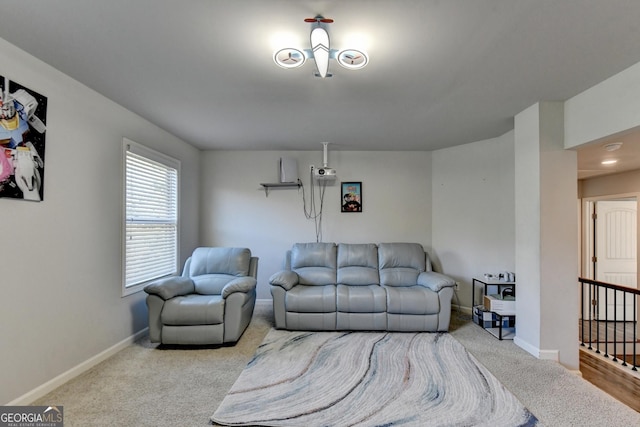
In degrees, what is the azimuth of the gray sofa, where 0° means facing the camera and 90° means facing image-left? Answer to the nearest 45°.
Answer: approximately 0°

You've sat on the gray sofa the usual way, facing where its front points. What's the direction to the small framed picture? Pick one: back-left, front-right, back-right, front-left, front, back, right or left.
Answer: back

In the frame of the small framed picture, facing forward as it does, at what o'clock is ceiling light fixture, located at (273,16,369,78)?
The ceiling light fixture is roughly at 12 o'clock from the small framed picture.

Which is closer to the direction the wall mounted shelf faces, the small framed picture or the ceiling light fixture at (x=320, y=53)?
the ceiling light fixture

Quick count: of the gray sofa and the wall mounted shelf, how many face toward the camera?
2

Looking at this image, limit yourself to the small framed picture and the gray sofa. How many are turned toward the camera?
2

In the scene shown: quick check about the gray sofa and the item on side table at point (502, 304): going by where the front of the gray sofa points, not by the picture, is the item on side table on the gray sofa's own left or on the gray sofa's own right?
on the gray sofa's own left

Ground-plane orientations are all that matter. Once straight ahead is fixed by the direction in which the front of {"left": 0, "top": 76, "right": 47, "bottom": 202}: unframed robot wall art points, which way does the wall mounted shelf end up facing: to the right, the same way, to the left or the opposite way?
to the right

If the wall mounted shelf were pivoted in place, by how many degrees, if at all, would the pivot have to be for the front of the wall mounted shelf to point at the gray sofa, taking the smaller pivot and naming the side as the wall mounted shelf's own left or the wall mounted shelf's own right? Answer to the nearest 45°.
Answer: approximately 45° to the wall mounted shelf's own left

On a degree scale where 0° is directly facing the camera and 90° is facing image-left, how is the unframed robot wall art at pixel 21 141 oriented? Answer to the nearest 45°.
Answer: approximately 315°

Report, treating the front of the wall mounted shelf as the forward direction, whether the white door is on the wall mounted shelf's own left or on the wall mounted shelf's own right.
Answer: on the wall mounted shelf's own left

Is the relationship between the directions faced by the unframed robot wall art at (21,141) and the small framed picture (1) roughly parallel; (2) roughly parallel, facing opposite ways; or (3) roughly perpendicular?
roughly perpendicular

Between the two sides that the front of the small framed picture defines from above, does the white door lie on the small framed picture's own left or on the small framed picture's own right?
on the small framed picture's own left

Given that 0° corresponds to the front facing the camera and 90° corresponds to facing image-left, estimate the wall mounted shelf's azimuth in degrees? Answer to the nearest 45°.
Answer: approximately 0°
